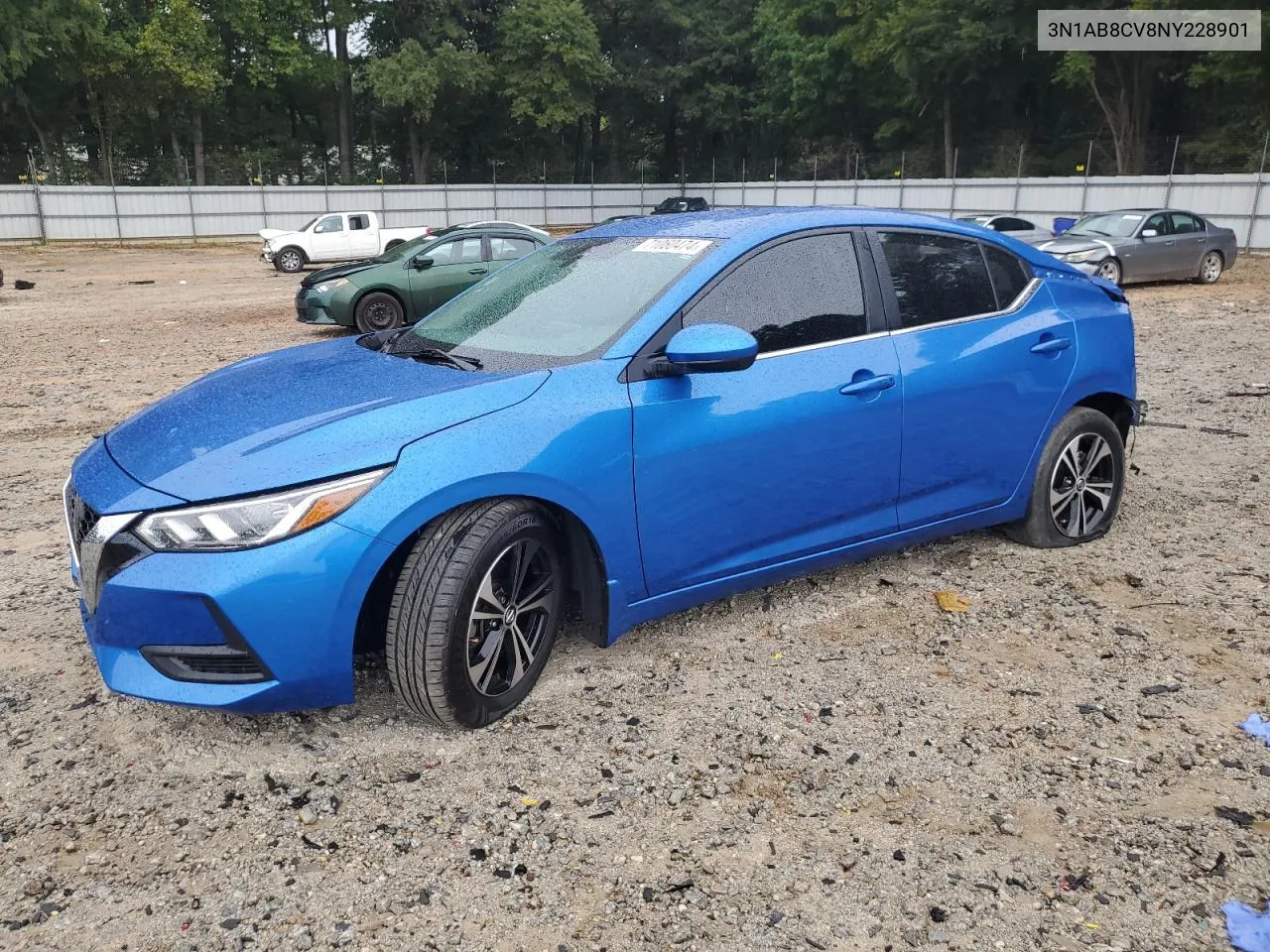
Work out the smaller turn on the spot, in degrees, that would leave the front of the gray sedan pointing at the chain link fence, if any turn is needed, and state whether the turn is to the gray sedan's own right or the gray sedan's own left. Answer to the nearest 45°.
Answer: approximately 90° to the gray sedan's own right

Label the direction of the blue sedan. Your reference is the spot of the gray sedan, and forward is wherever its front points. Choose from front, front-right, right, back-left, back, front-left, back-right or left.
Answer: front-left

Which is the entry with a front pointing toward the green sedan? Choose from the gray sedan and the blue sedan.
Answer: the gray sedan

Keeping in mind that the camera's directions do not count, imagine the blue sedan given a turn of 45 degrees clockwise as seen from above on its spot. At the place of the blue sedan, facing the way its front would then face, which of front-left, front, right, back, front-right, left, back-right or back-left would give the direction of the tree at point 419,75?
right

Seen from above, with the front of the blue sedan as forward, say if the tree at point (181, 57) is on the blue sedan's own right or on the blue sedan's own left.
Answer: on the blue sedan's own right

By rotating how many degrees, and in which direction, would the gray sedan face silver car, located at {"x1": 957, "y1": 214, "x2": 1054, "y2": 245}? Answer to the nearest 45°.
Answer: approximately 90° to its right

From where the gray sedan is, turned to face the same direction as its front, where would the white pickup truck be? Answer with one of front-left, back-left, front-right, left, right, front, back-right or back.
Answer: front-right

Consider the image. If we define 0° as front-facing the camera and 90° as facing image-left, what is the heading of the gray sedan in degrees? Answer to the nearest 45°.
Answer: approximately 45°

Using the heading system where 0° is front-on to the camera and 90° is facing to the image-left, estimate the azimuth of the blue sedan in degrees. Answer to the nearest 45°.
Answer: approximately 45°

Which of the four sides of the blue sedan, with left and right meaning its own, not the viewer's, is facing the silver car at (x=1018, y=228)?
back

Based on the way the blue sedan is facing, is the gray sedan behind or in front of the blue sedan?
behind

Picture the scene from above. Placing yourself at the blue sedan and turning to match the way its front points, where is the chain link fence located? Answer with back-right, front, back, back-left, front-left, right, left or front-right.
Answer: back-right
